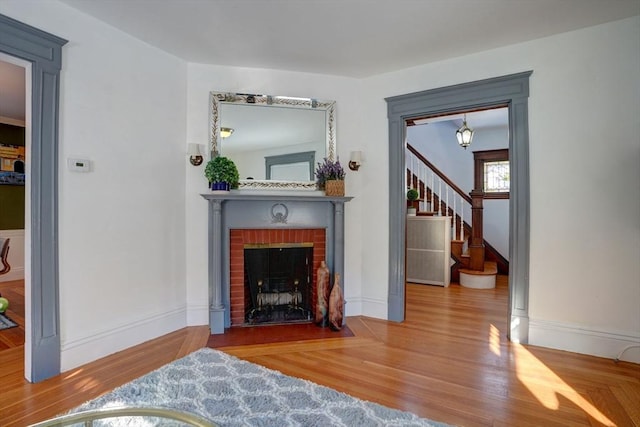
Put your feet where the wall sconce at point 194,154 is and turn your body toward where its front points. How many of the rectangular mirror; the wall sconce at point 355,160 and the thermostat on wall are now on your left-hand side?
2

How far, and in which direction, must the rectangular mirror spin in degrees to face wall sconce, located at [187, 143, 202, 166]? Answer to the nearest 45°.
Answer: approximately 90° to its right

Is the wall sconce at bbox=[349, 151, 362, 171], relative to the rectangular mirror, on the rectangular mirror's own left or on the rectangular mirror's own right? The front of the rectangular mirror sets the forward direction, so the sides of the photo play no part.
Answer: on the rectangular mirror's own left

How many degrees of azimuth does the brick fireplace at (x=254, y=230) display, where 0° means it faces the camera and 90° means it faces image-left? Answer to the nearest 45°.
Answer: approximately 0°

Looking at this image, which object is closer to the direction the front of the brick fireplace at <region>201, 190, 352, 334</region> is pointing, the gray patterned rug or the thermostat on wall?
the gray patterned rug

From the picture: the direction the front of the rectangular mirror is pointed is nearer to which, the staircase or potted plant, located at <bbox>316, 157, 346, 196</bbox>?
the potted plant

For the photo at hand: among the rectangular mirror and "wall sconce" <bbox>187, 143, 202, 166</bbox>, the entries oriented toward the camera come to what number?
2

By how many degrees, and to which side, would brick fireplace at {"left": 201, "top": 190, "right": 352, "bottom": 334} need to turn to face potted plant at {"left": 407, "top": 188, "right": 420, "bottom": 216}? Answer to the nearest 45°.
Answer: approximately 135° to its left

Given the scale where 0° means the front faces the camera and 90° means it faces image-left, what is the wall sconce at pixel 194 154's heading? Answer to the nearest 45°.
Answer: approximately 0°

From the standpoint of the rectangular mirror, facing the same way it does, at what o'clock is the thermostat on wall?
The thermostat on wall is roughly at 2 o'clock from the rectangular mirror.

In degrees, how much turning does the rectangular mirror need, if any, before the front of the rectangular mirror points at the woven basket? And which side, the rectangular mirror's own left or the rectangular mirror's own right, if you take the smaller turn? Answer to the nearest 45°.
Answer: approximately 90° to the rectangular mirror's own left
